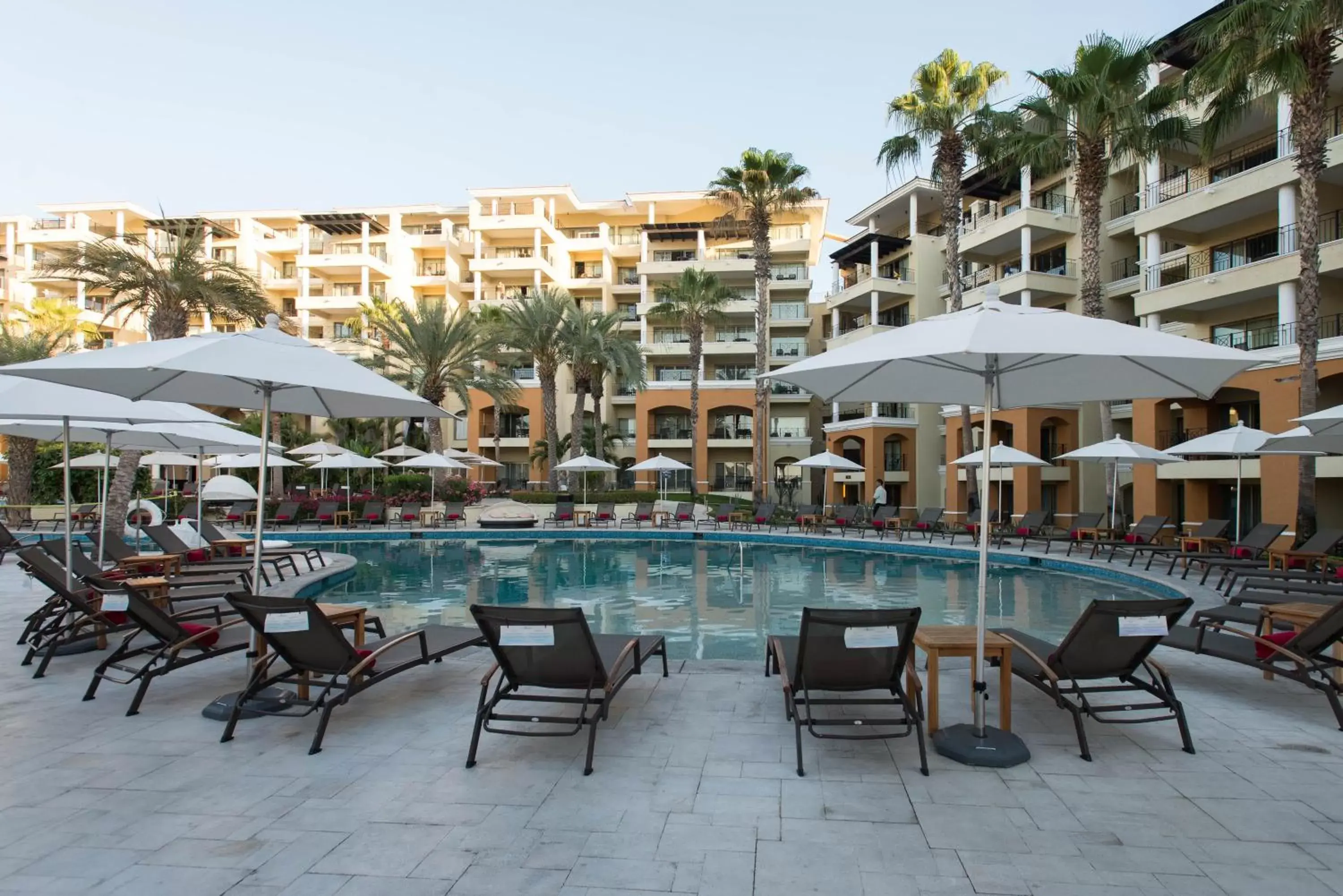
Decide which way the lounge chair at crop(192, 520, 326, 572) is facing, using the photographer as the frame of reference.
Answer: facing to the right of the viewer

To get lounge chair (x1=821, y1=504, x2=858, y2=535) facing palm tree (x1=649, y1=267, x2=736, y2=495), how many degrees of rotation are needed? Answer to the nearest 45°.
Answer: approximately 90° to its right

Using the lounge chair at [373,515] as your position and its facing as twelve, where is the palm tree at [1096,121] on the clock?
The palm tree is roughly at 10 o'clock from the lounge chair.

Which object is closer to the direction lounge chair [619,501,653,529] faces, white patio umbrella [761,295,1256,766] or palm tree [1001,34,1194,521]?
the white patio umbrella

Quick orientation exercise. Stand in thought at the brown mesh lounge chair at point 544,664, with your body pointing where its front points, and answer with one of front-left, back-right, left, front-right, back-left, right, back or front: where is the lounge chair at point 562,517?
front-left

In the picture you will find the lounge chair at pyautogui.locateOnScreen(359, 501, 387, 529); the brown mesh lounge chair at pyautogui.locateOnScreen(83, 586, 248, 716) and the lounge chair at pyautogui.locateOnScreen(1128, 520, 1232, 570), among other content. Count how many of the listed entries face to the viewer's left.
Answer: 1

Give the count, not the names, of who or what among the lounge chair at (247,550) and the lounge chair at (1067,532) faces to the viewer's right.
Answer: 1

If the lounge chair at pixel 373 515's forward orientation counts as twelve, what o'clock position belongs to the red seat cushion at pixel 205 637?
The red seat cushion is roughly at 12 o'clock from the lounge chair.

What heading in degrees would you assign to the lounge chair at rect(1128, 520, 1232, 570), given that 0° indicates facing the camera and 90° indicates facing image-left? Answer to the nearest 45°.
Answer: approximately 90°
